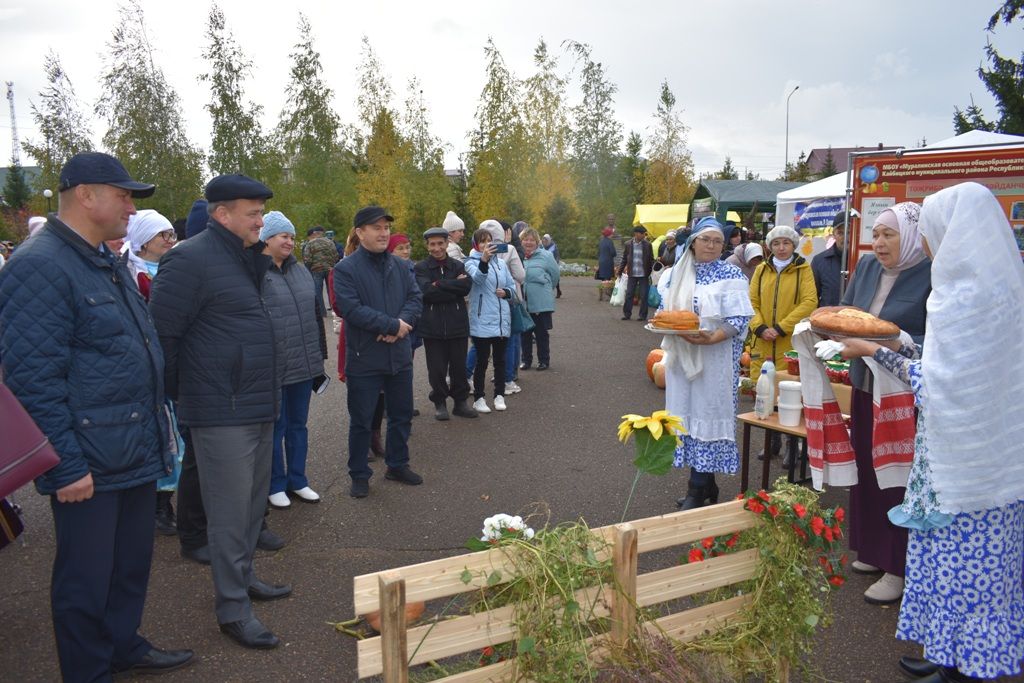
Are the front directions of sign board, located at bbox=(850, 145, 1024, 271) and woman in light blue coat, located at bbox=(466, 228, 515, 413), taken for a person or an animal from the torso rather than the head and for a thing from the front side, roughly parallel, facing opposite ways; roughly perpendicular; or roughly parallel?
roughly perpendicular

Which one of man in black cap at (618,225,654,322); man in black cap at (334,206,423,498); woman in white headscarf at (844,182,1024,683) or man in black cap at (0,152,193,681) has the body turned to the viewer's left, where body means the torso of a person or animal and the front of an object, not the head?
the woman in white headscarf

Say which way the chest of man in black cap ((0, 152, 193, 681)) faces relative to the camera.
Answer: to the viewer's right

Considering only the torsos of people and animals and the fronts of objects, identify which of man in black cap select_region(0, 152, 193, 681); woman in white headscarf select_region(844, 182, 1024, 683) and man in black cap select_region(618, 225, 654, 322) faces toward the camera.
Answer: man in black cap select_region(618, 225, 654, 322)

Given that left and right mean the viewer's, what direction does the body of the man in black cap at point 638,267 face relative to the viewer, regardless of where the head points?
facing the viewer

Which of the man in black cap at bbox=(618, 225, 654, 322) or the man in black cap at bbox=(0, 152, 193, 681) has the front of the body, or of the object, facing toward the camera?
the man in black cap at bbox=(618, 225, 654, 322)

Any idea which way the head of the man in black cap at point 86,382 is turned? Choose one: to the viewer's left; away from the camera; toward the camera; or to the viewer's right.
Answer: to the viewer's right

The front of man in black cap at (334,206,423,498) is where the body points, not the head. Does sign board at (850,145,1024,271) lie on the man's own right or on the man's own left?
on the man's own left

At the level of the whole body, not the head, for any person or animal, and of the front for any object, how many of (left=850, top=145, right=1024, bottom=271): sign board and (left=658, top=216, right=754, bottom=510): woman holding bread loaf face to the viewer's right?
0

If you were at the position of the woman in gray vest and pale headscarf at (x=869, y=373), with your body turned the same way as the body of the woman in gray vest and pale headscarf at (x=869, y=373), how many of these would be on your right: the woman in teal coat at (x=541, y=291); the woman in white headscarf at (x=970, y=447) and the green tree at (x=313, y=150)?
2

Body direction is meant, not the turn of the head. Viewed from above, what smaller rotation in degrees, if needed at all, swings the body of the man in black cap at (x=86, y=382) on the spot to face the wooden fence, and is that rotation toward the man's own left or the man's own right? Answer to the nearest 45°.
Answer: approximately 45° to the man's own right
